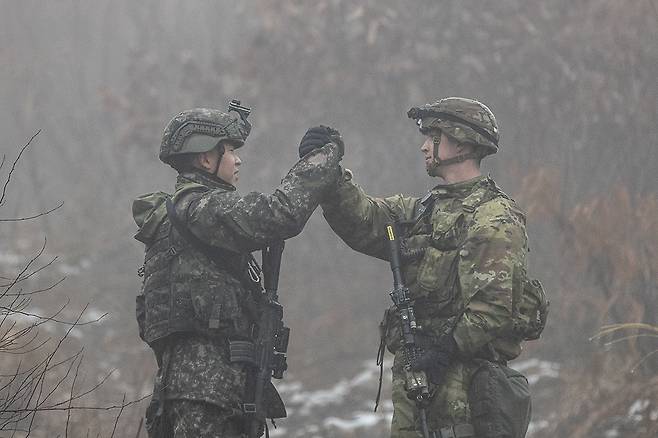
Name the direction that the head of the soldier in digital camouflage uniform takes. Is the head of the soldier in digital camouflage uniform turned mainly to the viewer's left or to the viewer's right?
to the viewer's right

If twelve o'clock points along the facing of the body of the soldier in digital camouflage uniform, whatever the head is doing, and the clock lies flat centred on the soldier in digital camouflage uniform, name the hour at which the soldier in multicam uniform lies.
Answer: The soldier in multicam uniform is roughly at 12 o'clock from the soldier in digital camouflage uniform.

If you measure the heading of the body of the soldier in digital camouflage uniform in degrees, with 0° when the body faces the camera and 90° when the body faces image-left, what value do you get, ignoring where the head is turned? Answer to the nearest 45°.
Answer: approximately 270°
